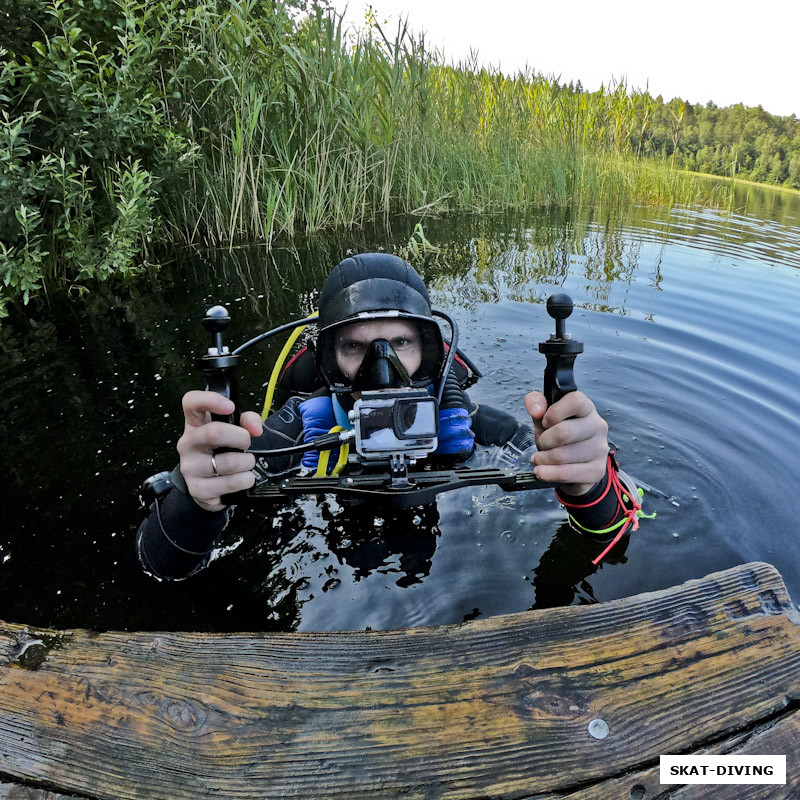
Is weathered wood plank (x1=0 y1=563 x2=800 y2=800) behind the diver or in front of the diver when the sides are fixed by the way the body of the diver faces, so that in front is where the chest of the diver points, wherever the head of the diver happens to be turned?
in front

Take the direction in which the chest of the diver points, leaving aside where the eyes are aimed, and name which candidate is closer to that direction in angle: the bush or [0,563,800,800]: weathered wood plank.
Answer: the weathered wood plank

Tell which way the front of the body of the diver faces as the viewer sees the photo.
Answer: toward the camera

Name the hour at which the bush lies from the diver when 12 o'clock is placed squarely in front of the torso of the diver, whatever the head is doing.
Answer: The bush is roughly at 5 o'clock from the diver.

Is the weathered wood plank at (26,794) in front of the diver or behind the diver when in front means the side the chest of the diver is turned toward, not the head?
in front

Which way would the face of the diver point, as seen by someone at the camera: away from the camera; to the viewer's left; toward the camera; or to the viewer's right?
toward the camera
